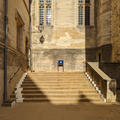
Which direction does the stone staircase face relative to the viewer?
toward the camera

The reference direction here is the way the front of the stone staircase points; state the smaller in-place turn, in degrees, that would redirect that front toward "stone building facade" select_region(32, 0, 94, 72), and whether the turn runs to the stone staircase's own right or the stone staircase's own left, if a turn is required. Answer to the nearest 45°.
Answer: approximately 180°

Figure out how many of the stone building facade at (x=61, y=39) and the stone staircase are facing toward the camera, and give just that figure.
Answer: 2

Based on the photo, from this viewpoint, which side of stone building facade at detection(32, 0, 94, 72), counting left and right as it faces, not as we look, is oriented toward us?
front

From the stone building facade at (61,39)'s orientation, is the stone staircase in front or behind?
in front

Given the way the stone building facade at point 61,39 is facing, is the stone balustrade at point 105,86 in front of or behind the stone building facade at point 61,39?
in front

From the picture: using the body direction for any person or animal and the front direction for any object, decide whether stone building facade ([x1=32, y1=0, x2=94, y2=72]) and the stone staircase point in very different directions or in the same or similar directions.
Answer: same or similar directions
